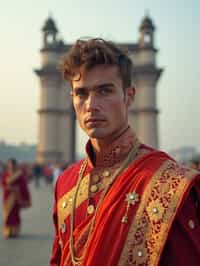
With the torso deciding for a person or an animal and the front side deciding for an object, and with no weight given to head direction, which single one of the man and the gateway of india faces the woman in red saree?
the gateway of india

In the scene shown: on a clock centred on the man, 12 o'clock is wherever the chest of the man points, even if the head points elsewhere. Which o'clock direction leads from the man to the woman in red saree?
The woman in red saree is roughly at 4 o'clock from the man.

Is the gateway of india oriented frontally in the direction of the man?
yes

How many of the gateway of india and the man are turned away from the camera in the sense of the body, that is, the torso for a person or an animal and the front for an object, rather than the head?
0

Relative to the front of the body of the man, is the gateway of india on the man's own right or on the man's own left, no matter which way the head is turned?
on the man's own right

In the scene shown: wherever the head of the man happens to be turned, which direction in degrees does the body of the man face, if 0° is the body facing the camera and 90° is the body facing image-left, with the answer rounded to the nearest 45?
approximately 45°

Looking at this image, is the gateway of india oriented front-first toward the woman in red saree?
yes

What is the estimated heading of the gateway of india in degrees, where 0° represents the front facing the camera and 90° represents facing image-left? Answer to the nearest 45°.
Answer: approximately 0°
